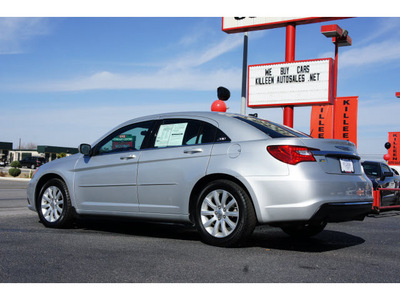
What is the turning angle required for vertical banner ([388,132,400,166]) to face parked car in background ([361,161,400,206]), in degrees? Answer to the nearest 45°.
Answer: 0° — it already faces it

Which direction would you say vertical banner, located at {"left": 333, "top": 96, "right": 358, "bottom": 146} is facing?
toward the camera

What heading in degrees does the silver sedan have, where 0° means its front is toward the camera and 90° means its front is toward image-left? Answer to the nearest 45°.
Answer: approximately 135°

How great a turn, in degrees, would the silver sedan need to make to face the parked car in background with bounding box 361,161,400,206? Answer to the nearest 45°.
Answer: approximately 90° to its right

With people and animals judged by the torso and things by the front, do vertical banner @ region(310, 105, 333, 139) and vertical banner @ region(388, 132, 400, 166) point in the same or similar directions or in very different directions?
same or similar directions

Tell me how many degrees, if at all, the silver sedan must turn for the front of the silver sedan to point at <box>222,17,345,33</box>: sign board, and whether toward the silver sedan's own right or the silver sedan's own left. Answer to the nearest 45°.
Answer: approximately 45° to the silver sedan's own right

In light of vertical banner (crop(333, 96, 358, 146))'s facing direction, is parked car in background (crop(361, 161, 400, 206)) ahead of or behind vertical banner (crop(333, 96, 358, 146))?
ahead

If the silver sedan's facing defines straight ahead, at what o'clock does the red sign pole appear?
The red sign pole is roughly at 2 o'clock from the silver sedan.

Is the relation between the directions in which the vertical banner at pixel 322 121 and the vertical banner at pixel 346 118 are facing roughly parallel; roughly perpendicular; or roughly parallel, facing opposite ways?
roughly parallel

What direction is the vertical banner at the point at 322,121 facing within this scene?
toward the camera

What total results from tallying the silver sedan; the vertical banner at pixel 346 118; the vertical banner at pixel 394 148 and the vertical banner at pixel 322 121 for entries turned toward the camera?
3

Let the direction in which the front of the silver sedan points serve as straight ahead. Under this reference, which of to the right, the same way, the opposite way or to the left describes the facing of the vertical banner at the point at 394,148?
to the left

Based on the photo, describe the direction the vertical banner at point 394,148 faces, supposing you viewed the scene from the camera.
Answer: facing the viewer

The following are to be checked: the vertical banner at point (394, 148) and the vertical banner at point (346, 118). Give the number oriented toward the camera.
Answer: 2

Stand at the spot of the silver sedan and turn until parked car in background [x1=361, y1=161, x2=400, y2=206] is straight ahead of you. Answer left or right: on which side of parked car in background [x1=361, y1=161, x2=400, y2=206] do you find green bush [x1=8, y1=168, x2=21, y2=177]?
left

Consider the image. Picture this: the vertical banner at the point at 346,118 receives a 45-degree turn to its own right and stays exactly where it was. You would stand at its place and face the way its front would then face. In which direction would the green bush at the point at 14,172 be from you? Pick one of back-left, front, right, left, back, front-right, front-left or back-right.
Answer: front-right
